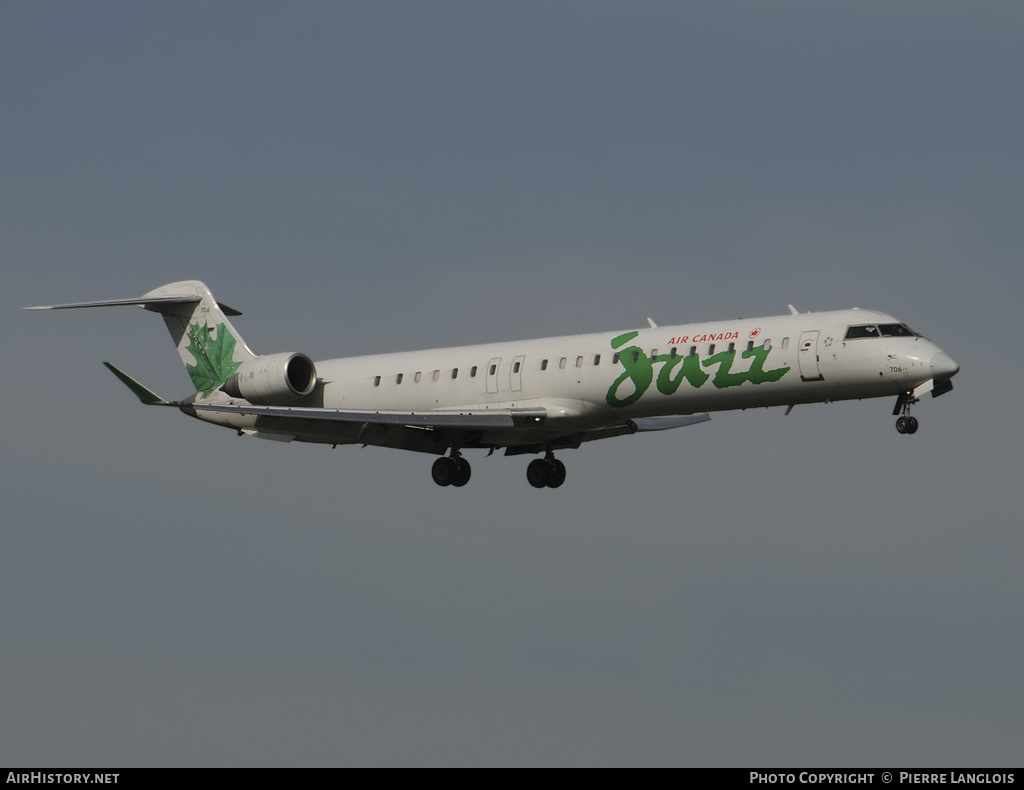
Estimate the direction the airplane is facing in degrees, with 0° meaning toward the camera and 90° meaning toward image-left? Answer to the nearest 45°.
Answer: approximately 315°
